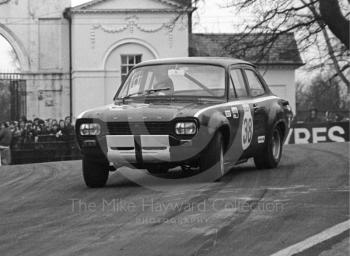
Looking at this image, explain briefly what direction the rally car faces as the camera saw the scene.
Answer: facing the viewer and to the left of the viewer

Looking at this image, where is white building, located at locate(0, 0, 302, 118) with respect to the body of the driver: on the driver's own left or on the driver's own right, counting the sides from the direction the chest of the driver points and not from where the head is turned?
on the driver's own right

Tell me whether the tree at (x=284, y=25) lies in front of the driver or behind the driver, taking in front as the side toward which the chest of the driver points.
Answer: behind
